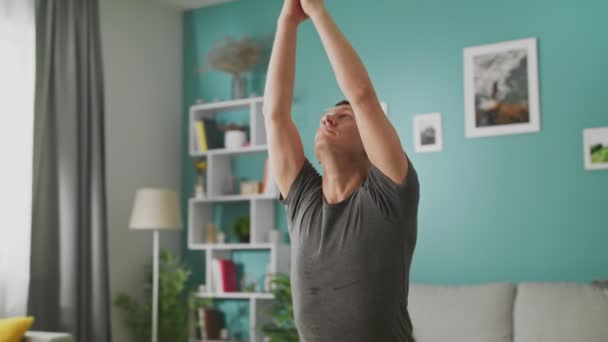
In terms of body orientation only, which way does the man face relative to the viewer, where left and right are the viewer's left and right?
facing the viewer and to the left of the viewer

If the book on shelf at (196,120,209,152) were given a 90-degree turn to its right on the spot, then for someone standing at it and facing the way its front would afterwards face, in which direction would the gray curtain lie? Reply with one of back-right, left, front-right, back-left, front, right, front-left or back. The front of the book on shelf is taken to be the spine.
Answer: front-left

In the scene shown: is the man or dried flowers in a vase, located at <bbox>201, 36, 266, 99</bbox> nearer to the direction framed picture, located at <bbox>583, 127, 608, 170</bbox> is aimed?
the man

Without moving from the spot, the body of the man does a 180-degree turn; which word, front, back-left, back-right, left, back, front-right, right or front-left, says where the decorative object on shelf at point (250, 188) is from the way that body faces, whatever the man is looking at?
front-left

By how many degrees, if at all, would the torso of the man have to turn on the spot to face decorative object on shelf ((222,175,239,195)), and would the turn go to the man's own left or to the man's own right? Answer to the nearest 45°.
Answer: approximately 135° to the man's own right

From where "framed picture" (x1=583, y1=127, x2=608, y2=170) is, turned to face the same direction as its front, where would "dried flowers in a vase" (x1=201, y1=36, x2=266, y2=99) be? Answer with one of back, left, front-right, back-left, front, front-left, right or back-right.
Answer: right

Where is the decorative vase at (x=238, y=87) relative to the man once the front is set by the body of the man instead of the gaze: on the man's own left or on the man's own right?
on the man's own right

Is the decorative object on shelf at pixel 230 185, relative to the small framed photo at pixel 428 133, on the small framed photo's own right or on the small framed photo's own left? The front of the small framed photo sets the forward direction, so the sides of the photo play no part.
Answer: on the small framed photo's own right

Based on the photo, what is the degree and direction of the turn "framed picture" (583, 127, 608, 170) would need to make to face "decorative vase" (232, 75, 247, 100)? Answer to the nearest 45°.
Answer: approximately 90° to its right

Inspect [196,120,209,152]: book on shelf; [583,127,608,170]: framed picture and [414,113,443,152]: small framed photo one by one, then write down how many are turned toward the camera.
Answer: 3

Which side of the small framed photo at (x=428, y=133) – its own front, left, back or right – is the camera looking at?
front

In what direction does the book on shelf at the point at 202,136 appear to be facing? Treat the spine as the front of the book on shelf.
toward the camera

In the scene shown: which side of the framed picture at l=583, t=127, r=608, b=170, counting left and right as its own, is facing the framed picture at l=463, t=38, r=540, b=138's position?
right
